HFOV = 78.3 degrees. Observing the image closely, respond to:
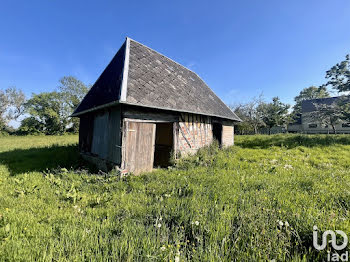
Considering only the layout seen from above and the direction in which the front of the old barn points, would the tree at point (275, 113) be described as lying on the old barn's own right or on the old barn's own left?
on the old barn's own left

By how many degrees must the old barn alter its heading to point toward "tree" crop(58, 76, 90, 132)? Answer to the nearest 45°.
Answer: approximately 180°

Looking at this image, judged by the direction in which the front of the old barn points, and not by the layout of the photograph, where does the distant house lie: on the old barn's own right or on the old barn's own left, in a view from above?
on the old barn's own left

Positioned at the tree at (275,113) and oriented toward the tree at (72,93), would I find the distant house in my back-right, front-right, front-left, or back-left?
back-right

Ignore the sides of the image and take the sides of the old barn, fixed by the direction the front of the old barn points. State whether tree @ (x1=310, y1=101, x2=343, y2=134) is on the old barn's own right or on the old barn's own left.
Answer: on the old barn's own left

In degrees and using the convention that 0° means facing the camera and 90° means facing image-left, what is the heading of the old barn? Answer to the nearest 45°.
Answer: approximately 315°

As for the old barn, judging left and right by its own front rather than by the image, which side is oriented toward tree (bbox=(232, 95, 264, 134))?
left
